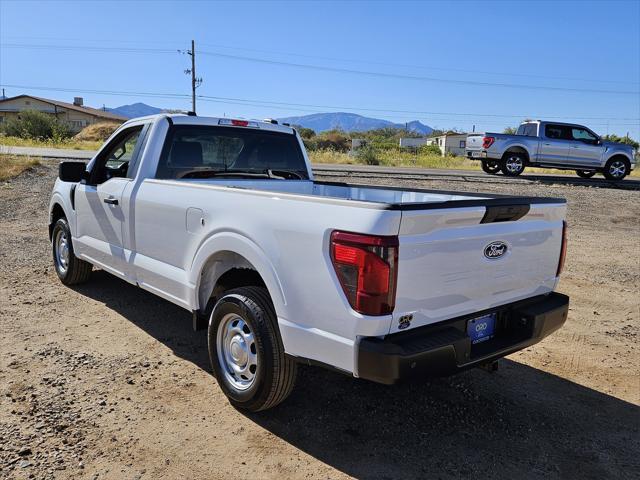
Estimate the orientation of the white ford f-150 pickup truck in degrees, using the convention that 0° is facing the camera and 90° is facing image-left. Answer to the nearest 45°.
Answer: approximately 135°

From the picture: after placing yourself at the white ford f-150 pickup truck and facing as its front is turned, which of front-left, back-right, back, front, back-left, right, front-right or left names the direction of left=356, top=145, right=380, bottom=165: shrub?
front-right

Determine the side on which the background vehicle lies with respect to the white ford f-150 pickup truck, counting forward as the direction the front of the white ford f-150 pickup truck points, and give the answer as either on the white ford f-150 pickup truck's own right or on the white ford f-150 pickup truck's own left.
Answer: on the white ford f-150 pickup truck's own right
